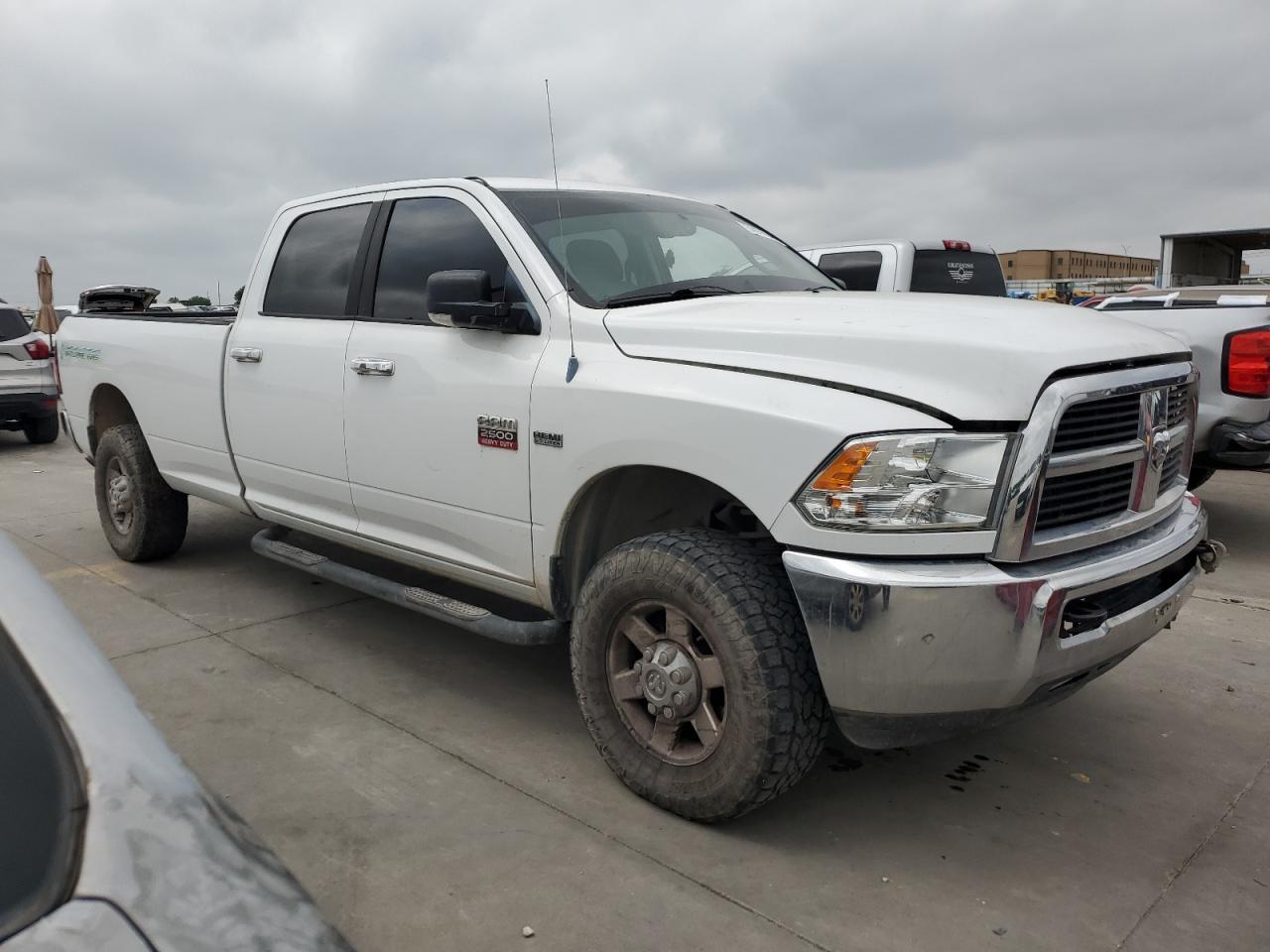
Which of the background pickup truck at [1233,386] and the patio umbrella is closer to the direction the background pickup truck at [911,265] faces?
the patio umbrella

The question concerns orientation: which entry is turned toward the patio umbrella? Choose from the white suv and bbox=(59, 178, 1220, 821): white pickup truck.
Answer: the white suv

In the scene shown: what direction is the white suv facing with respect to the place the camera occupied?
facing away from the viewer

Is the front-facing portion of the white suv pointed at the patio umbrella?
yes

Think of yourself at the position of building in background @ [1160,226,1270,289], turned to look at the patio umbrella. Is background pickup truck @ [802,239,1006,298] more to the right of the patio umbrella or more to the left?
left

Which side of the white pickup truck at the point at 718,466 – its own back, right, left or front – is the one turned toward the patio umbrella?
back

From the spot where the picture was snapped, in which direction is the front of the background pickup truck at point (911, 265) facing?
facing away from the viewer and to the left of the viewer

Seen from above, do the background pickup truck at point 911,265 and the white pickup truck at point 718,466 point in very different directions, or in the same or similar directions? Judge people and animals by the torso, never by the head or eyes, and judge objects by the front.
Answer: very different directions

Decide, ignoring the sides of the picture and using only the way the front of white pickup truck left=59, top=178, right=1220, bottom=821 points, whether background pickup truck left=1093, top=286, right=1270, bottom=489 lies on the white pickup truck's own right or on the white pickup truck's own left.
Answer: on the white pickup truck's own left

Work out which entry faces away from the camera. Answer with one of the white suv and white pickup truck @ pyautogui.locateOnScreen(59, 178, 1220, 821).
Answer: the white suv

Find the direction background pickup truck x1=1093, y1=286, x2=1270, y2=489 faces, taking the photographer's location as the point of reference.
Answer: facing away from the viewer and to the left of the viewer

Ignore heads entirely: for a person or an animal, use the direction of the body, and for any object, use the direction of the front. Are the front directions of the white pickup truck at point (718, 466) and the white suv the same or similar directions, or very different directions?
very different directions

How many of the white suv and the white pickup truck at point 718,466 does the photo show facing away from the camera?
1
